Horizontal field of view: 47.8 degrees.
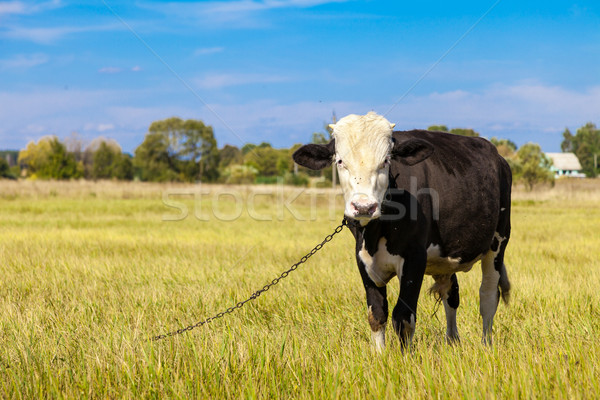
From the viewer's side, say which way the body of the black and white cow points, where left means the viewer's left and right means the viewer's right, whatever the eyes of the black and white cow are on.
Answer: facing the viewer and to the left of the viewer
